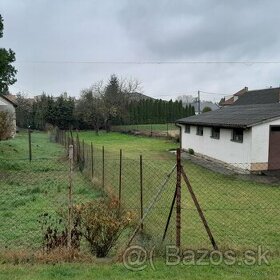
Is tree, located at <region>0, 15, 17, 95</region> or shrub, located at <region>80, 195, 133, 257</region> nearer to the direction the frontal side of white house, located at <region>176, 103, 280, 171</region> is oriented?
the shrub

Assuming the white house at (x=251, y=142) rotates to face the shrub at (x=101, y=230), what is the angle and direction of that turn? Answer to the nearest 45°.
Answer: approximately 45° to its right

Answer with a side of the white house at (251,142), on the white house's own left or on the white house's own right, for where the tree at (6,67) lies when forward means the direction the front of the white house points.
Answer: on the white house's own right

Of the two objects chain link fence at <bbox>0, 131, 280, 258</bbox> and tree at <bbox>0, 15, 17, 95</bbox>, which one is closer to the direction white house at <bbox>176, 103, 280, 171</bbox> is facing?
the chain link fence
